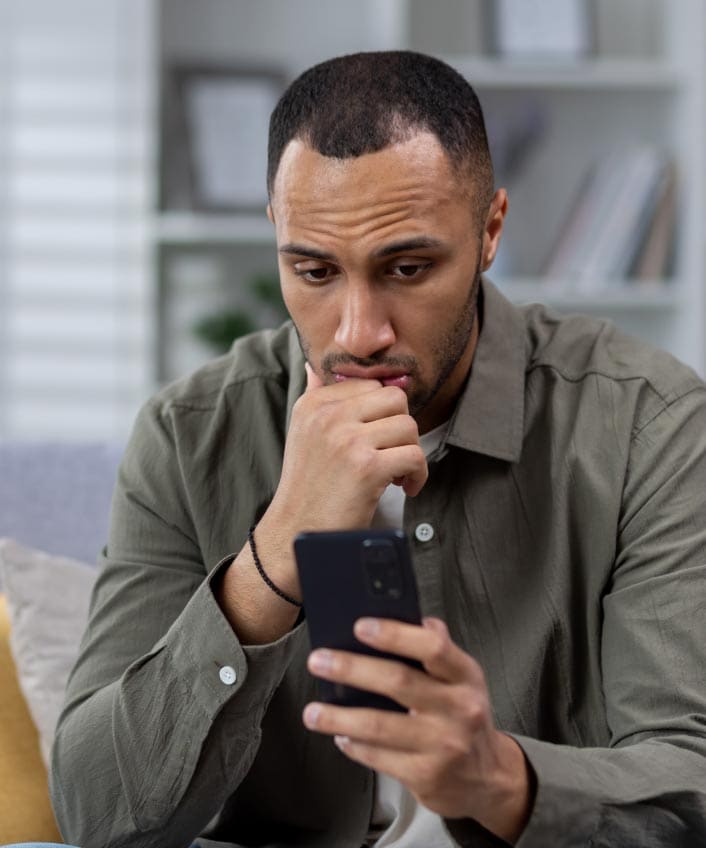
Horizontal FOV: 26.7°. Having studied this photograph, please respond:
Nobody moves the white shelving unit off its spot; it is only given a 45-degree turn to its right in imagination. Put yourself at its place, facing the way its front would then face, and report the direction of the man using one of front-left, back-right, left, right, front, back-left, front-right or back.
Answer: front-left

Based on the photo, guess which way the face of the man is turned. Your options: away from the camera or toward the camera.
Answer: toward the camera

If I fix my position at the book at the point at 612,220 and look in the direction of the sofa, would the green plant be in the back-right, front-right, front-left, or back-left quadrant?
front-right

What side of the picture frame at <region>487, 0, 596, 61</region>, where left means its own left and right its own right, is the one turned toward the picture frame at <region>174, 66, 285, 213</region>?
right

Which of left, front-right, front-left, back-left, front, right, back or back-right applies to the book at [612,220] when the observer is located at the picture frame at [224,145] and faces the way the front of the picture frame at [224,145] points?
left

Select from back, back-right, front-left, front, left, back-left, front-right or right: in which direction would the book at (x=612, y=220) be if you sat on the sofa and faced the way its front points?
back-left

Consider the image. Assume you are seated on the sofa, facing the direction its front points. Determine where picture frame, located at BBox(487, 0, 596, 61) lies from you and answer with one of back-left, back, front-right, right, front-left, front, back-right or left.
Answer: back-left

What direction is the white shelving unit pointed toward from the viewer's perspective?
toward the camera

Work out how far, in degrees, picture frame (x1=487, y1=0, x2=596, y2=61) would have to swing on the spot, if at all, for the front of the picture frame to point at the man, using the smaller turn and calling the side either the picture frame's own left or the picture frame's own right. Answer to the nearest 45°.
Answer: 0° — it already faces them

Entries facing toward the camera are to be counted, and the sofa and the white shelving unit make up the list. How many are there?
2

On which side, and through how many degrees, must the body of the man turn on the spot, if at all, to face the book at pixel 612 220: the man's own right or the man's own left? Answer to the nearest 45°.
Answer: approximately 180°

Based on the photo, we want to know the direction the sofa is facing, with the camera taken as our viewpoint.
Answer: facing the viewer
